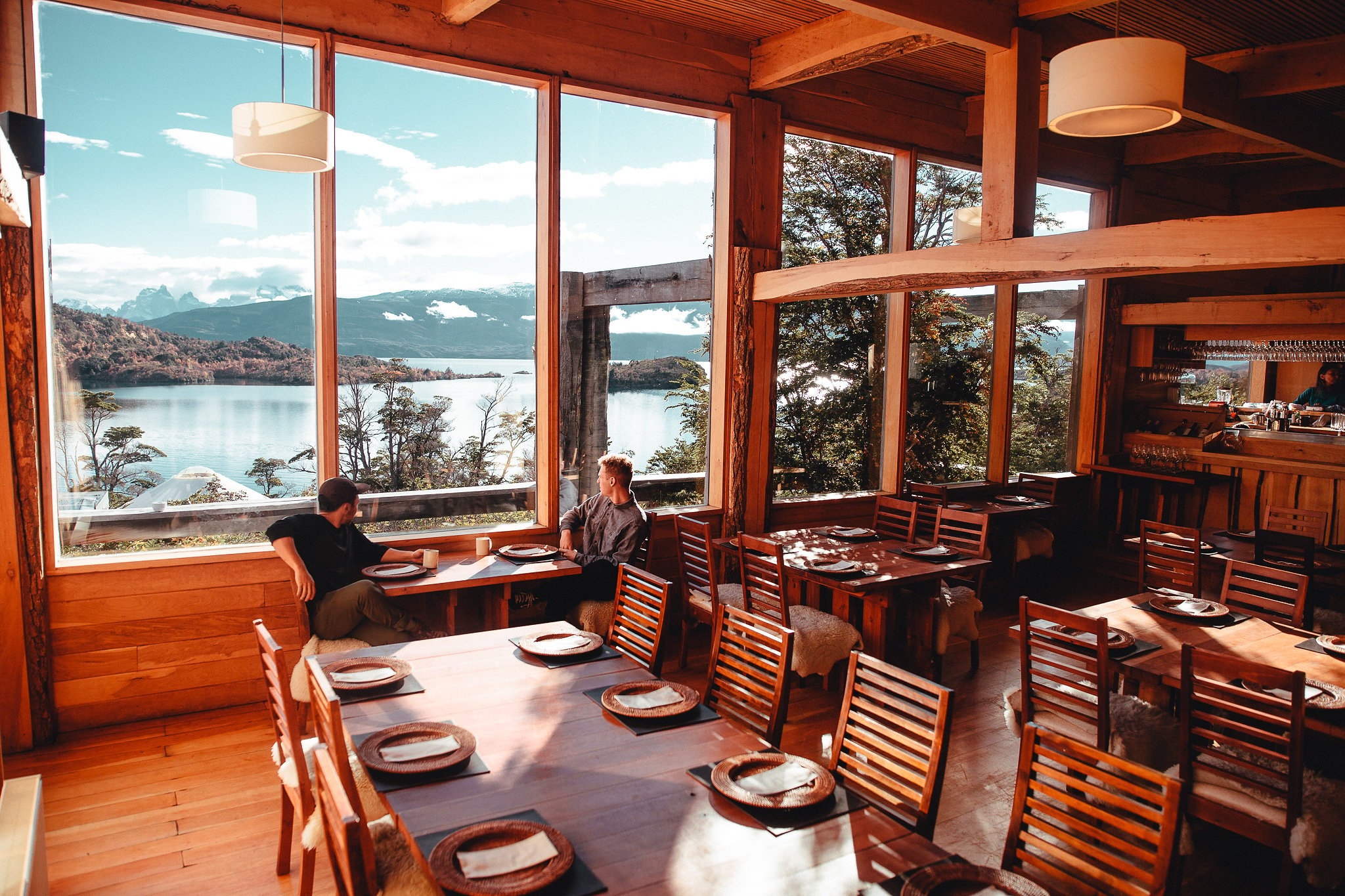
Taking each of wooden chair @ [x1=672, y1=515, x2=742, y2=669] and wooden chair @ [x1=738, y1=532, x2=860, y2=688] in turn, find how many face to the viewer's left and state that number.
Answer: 0

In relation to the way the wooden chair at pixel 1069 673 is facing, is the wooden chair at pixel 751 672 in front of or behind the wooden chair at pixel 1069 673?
behind

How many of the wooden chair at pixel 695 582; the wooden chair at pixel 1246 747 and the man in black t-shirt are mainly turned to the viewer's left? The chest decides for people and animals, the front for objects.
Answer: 0

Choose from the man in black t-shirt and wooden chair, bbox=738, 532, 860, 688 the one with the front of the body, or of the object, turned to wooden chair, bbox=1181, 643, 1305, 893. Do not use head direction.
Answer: the man in black t-shirt

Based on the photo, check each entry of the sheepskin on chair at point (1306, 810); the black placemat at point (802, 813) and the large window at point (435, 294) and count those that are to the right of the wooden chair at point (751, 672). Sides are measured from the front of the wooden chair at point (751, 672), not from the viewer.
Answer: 1

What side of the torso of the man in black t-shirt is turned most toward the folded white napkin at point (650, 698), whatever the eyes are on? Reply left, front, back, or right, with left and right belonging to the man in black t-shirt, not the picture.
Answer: front

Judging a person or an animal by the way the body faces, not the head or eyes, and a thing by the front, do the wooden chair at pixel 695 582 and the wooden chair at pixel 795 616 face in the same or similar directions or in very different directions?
same or similar directions

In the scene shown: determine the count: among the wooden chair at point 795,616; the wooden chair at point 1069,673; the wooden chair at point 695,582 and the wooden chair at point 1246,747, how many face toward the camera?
0

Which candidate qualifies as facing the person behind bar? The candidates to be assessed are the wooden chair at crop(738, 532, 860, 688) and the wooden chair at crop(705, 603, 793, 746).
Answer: the wooden chair at crop(738, 532, 860, 688)

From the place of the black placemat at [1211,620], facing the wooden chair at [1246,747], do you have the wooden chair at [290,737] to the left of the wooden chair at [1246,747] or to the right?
right

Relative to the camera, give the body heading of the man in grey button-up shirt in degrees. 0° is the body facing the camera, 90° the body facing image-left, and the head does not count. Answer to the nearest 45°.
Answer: approximately 45°

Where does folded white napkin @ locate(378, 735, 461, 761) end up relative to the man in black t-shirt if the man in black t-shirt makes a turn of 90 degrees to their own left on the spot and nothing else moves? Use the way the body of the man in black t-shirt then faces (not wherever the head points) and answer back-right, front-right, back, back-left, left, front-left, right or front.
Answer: back-right

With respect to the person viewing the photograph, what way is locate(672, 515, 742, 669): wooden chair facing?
facing away from the viewer and to the right of the viewer

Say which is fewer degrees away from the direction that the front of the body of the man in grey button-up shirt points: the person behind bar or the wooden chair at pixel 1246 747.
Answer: the wooden chair

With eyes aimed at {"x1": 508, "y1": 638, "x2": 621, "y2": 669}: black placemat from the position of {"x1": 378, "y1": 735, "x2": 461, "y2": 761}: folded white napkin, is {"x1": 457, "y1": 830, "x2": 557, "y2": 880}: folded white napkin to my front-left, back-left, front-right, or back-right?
back-right

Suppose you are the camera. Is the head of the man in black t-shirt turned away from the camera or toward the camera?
away from the camera

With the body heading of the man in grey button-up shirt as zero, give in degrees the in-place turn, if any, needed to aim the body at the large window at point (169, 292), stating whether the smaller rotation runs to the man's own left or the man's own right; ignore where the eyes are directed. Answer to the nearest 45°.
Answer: approximately 45° to the man's own right
